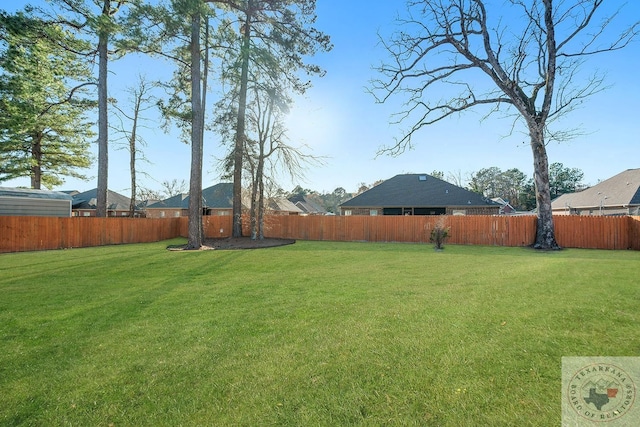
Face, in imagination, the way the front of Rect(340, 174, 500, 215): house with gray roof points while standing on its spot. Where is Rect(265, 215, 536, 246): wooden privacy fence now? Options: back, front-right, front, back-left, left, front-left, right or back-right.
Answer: back

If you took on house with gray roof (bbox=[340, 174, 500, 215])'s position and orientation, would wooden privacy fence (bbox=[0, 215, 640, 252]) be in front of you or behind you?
behind

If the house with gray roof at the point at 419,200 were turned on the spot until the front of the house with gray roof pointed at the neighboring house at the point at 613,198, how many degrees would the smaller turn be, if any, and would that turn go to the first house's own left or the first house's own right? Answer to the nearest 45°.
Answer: approximately 90° to the first house's own right

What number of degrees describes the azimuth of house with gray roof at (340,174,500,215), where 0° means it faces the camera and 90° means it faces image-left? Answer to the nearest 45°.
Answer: approximately 180°

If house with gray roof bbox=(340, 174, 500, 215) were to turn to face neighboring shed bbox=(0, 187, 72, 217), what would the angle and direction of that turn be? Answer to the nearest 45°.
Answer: approximately 135° to its left

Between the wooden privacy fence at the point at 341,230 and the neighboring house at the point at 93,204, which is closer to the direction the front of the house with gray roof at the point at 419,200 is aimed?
the neighboring house

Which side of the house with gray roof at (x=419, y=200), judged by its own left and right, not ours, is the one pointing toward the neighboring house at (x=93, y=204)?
left

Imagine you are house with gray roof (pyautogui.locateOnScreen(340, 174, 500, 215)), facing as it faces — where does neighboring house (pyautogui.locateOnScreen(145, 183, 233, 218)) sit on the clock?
The neighboring house is roughly at 9 o'clock from the house with gray roof.

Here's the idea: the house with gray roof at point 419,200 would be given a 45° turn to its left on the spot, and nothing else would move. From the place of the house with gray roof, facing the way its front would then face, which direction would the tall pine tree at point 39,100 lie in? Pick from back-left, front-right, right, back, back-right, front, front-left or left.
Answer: left
